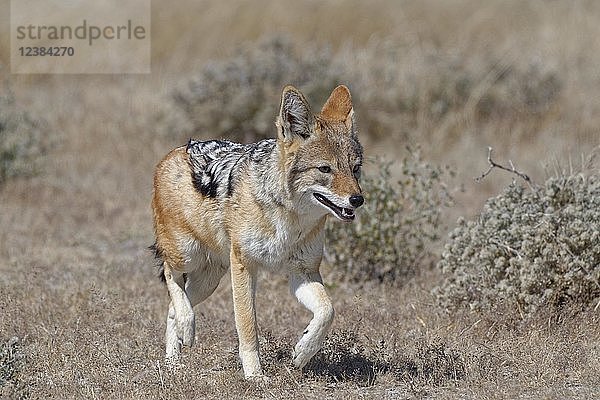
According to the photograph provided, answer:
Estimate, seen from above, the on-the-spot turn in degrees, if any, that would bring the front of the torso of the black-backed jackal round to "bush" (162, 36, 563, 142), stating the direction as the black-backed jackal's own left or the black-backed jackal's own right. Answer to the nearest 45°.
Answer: approximately 135° to the black-backed jackal's own left

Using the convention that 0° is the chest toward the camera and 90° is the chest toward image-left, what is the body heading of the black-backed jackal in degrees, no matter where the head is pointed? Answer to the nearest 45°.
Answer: approximately 315°

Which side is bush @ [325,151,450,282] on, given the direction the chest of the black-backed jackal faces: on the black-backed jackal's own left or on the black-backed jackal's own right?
on the black-backed jackal's own left

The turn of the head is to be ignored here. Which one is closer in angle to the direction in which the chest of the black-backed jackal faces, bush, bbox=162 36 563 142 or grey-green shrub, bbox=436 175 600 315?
the grey-green shrub

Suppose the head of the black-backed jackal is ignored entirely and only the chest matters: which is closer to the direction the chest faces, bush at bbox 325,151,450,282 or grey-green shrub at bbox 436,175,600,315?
the grey-green shrub

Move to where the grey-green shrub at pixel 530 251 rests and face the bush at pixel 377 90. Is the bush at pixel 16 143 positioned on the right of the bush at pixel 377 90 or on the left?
left

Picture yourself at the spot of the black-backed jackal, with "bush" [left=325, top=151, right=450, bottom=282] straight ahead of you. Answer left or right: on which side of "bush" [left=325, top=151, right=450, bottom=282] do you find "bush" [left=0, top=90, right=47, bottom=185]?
left

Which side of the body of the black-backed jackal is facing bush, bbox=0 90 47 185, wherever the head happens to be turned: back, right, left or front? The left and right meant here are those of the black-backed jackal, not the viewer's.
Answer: back

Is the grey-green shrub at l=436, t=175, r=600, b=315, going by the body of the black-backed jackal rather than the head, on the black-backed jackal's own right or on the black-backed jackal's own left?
on the black-backed jackal's own left
